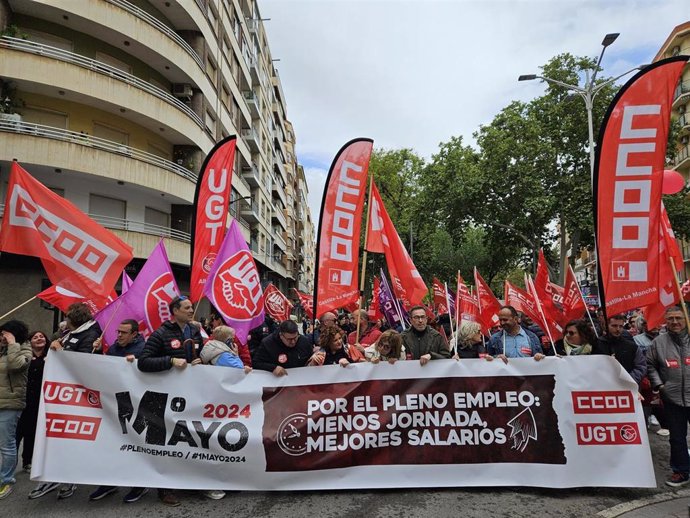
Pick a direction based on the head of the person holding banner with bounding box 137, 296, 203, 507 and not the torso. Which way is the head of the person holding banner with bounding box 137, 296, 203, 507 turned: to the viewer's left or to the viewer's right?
to the viewer's right

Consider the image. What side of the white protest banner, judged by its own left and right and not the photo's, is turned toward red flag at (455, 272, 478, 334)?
back

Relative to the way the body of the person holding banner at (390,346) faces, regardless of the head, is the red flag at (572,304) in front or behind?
behind

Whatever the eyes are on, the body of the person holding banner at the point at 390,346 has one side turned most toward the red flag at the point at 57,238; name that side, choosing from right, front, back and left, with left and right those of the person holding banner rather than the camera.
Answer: right

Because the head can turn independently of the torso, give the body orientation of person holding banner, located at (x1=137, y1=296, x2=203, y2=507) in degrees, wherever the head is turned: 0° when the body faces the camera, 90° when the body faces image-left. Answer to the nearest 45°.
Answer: approximately 315°

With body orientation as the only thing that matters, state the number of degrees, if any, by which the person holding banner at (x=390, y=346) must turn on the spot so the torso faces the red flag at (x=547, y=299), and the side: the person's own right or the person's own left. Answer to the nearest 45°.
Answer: approximately 135° to the person's own left

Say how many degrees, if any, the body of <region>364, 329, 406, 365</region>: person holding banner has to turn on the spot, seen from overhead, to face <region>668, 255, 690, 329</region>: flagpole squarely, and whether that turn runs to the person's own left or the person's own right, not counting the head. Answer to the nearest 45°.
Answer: approximately 90° to the person's own left

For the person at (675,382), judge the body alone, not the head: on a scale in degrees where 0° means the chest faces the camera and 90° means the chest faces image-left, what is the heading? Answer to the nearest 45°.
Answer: approximately 0°
